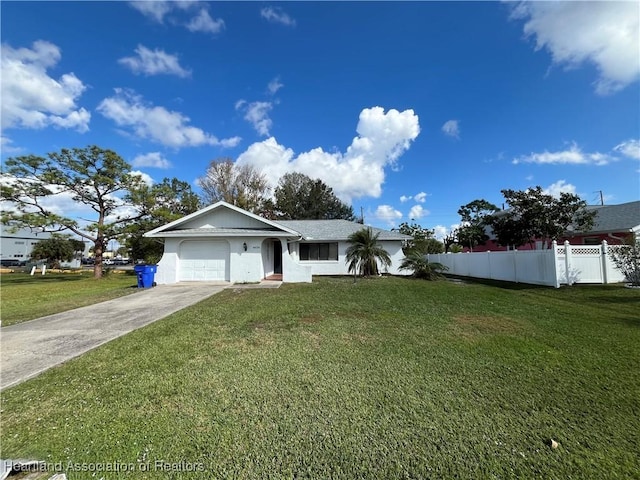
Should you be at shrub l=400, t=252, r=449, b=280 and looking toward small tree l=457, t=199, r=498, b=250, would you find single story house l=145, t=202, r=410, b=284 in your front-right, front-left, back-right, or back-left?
back-left

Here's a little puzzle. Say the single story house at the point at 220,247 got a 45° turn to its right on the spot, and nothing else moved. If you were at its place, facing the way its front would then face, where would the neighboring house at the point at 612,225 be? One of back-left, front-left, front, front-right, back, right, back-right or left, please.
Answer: back-left

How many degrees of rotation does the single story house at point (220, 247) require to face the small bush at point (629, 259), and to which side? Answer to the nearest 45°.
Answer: approximately 90° to its left

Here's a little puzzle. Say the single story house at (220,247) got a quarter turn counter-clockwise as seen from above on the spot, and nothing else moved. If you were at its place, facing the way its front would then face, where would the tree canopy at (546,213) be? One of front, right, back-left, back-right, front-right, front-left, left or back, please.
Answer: front

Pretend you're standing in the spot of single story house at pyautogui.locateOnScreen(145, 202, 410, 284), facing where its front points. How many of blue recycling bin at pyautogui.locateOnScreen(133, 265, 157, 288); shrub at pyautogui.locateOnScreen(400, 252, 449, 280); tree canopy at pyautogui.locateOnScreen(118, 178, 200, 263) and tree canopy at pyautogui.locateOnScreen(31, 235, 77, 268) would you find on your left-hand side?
1

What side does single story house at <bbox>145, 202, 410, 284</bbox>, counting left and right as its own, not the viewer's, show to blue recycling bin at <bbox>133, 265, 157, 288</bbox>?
right

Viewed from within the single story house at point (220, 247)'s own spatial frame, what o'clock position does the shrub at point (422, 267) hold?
The shrub is roughly at 9 o'clock from the single story house.

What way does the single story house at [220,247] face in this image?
toward the camera

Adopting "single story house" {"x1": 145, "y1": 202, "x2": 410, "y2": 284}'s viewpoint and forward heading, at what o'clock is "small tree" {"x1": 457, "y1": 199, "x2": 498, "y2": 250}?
The small tree is roughly at 8 o'clock from the single story house.

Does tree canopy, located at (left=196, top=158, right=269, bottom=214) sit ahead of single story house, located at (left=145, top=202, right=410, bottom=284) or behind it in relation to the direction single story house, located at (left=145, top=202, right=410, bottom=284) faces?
behind

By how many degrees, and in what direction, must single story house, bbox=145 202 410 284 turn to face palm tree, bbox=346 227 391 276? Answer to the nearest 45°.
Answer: approximately 90° to its left
